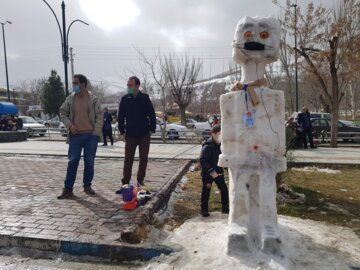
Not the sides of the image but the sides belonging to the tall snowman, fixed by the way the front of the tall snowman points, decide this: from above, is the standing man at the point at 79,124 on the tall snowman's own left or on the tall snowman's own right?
on the tall snowman's own right

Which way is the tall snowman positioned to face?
toward the camera

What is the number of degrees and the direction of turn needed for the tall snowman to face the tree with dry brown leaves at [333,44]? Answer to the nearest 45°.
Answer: approximately 180°

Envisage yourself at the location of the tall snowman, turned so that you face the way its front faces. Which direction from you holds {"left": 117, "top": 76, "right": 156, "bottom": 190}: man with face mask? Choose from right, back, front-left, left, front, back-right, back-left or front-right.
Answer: back-right

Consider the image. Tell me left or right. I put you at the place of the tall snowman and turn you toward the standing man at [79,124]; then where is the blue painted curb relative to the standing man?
left

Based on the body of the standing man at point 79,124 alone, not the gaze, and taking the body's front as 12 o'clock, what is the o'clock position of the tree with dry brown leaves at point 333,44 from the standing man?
The tree with dry brown leaves is roughly at 8 o'clock from the standing man.

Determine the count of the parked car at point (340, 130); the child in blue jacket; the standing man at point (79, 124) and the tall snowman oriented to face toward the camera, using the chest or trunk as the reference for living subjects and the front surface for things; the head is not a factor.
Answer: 2

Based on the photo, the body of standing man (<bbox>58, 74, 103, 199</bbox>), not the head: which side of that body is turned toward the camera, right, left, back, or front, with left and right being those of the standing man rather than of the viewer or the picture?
front

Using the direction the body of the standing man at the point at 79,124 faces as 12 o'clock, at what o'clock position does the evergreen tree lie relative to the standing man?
The evergreen tree is roughly at 6 o'clock from the standing man.
